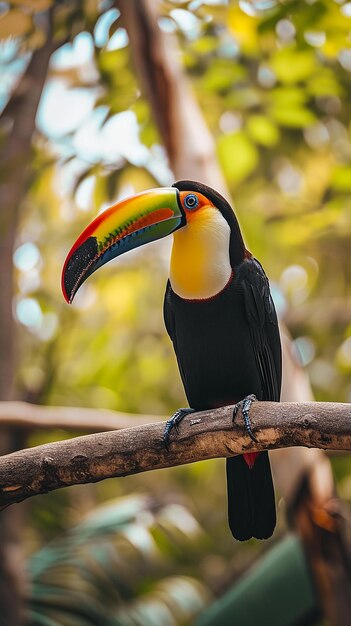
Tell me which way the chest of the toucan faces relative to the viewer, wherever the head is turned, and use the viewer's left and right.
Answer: facing the viewer and to the left of the viewer
